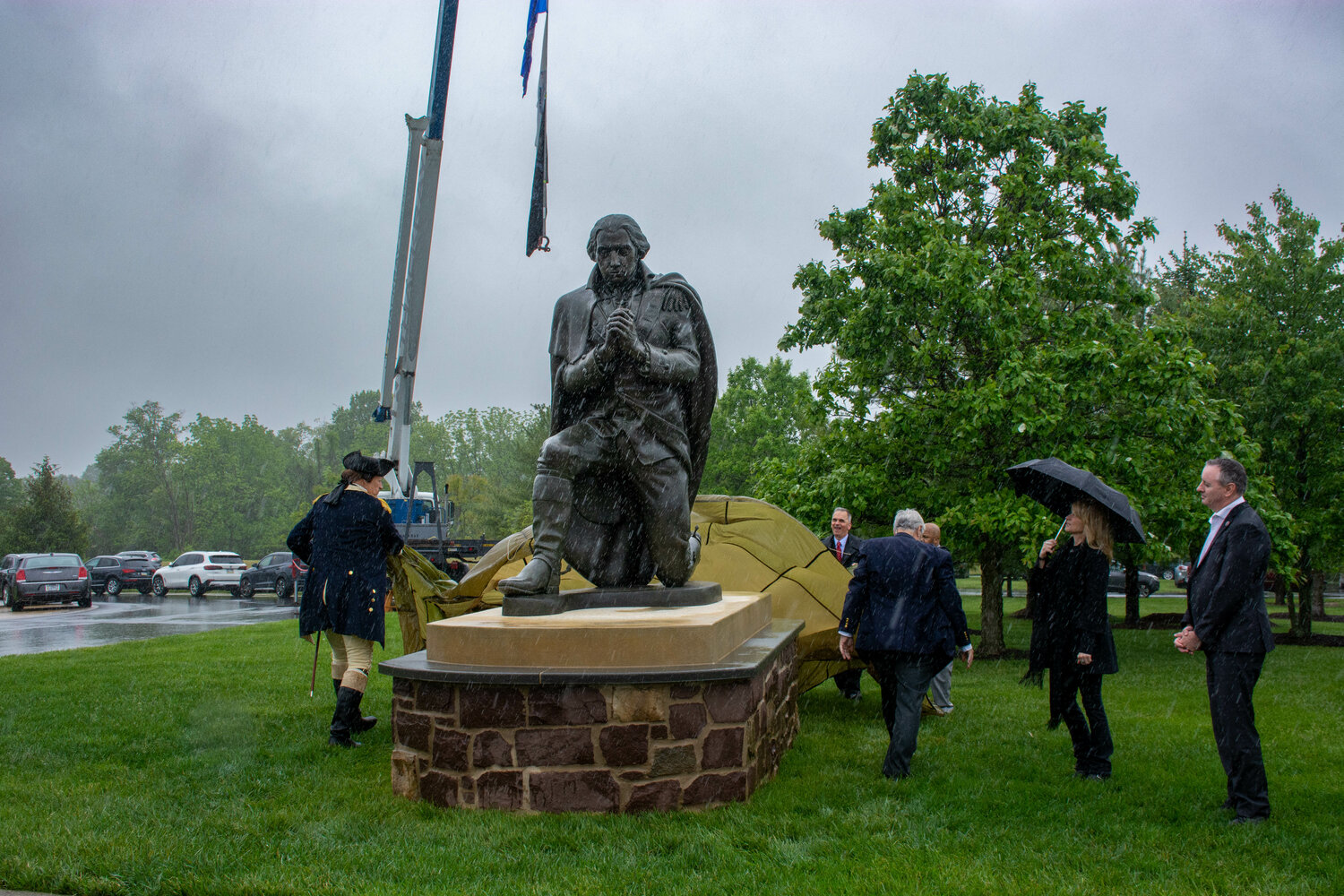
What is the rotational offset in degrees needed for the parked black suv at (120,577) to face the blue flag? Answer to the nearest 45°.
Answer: approximately 135° to its left

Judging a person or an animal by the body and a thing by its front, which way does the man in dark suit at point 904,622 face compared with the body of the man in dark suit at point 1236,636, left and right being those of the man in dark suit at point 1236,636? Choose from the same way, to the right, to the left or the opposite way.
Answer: to the right

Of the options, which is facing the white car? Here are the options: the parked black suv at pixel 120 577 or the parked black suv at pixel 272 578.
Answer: the parked black suv at pixel 272 578

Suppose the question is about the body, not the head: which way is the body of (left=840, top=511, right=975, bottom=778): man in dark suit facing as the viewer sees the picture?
away from the camera

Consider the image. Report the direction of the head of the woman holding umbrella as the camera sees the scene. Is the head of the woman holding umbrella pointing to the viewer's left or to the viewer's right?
to the viewer's left

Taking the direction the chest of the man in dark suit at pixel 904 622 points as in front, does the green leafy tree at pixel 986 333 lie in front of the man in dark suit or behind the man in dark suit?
in front

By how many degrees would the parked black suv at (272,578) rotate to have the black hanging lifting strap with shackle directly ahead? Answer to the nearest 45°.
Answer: approximately 135° to its left

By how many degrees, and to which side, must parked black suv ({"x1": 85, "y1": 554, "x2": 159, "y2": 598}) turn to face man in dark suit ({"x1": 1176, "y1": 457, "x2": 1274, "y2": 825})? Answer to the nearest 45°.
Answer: approximately 135° to its left

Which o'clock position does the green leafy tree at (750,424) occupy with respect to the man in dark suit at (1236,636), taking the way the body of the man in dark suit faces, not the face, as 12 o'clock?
The green leafy tree is roughly at 2 o'clock from the man in dark suit.

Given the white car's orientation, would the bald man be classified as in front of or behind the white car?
behind

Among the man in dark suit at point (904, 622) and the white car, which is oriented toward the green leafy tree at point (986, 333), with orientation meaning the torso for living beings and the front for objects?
the man in dark suit

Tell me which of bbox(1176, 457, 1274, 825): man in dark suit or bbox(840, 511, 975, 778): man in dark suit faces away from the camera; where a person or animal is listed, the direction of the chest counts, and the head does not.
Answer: bbox(840, 511, 975, 778): man in dark suit

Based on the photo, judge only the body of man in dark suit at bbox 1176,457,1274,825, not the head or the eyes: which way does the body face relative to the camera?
to the viewer's left

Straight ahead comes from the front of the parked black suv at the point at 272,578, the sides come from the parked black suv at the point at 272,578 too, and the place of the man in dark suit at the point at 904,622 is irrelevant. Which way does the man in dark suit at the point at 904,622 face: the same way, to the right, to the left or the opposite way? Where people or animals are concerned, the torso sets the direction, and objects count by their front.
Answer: to the right

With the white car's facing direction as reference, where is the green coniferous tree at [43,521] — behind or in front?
in front

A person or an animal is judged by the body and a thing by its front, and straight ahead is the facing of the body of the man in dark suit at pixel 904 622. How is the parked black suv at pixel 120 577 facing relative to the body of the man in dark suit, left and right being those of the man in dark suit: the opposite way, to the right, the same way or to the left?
to the left

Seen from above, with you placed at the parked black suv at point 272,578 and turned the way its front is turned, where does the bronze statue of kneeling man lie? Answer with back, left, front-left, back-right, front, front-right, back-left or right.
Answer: back-left

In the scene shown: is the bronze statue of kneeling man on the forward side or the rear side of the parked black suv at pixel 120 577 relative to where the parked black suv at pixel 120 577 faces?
on the rear side

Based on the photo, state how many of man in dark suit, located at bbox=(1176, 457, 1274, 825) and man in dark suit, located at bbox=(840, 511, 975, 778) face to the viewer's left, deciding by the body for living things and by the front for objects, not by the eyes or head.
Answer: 1

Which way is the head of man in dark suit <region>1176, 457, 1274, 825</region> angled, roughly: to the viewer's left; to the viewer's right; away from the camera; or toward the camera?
to the viewer's left
